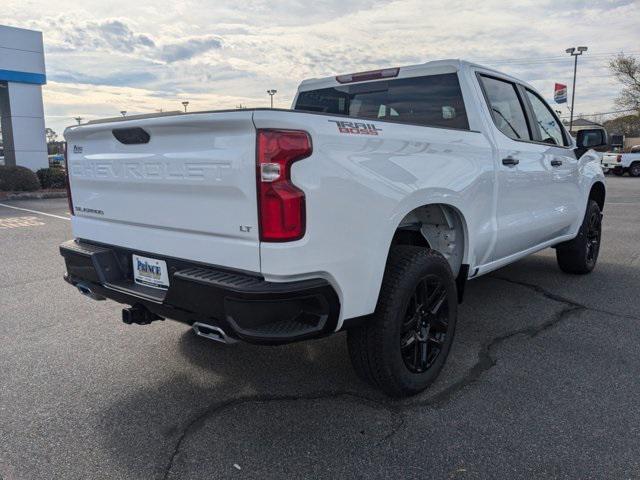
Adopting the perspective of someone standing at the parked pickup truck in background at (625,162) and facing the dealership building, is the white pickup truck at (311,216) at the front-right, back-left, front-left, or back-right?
front-left

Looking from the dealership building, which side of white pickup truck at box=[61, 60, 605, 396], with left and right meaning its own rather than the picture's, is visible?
left

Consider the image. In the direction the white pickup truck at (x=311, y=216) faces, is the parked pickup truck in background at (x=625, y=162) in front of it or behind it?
in front

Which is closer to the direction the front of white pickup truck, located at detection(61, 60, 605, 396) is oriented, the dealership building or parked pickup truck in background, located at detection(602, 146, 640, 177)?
the parked pickup truck in background

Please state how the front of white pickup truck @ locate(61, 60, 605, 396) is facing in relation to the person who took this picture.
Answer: facing away from the viewer and to the right of the viewer
